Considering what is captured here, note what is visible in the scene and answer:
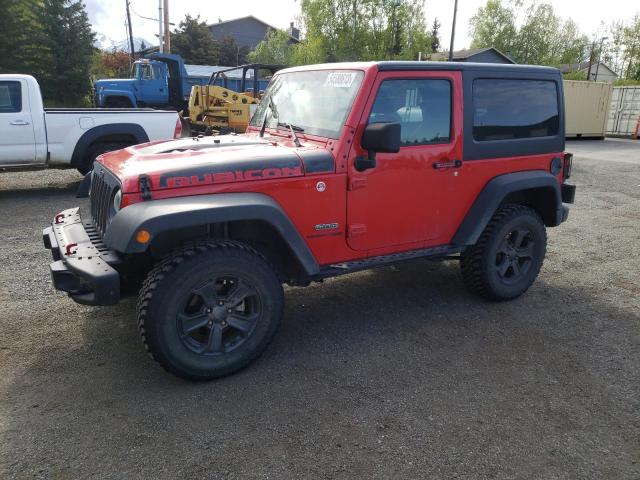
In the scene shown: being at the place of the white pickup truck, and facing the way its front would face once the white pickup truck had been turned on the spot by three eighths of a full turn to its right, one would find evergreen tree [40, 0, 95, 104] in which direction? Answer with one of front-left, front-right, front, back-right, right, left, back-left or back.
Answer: front-left

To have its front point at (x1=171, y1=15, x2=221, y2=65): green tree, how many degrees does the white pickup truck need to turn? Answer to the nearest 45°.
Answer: approximately 90° to its right

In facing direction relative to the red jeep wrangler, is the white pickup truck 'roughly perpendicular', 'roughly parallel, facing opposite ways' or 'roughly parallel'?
roughly parallel

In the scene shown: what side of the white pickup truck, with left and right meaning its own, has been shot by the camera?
left

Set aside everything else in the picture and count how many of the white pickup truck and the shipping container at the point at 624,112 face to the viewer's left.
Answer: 1

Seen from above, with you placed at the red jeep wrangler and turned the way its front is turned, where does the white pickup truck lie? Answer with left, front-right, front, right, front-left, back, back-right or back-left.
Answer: right

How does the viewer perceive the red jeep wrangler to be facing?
facing the viewer and to the left of the viewer

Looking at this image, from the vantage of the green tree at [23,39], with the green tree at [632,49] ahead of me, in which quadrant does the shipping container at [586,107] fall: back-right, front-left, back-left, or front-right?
front-right

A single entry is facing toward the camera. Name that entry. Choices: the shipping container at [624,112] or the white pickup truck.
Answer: the shipping container
